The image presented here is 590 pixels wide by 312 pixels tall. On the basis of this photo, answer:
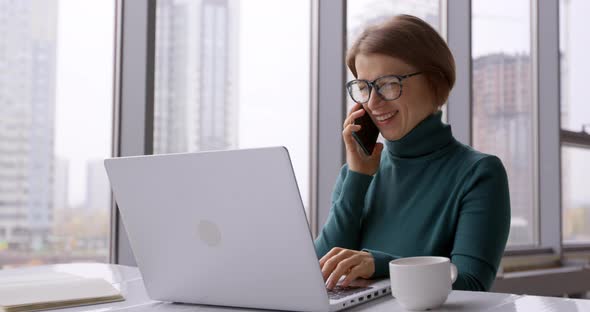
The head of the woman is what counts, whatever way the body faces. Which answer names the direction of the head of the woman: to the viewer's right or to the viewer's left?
to the viewer's left

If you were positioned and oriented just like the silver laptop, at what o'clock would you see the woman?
The woman is roughly at 12 o'clock from the silver laptop.

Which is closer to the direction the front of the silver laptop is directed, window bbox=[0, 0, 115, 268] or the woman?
the woman

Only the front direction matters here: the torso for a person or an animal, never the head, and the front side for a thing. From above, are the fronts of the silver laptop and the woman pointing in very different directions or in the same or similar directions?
very different directions

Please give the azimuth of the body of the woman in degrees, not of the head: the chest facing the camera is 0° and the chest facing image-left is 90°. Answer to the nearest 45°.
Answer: approximately 45°

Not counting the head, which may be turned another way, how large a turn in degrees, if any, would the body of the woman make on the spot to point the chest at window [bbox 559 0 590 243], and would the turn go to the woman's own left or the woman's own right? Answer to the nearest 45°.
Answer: approximately 135° to the woman's own right

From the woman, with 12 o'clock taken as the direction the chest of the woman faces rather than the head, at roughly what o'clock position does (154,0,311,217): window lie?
The window is roughly at 3 o'clock from the woman.
